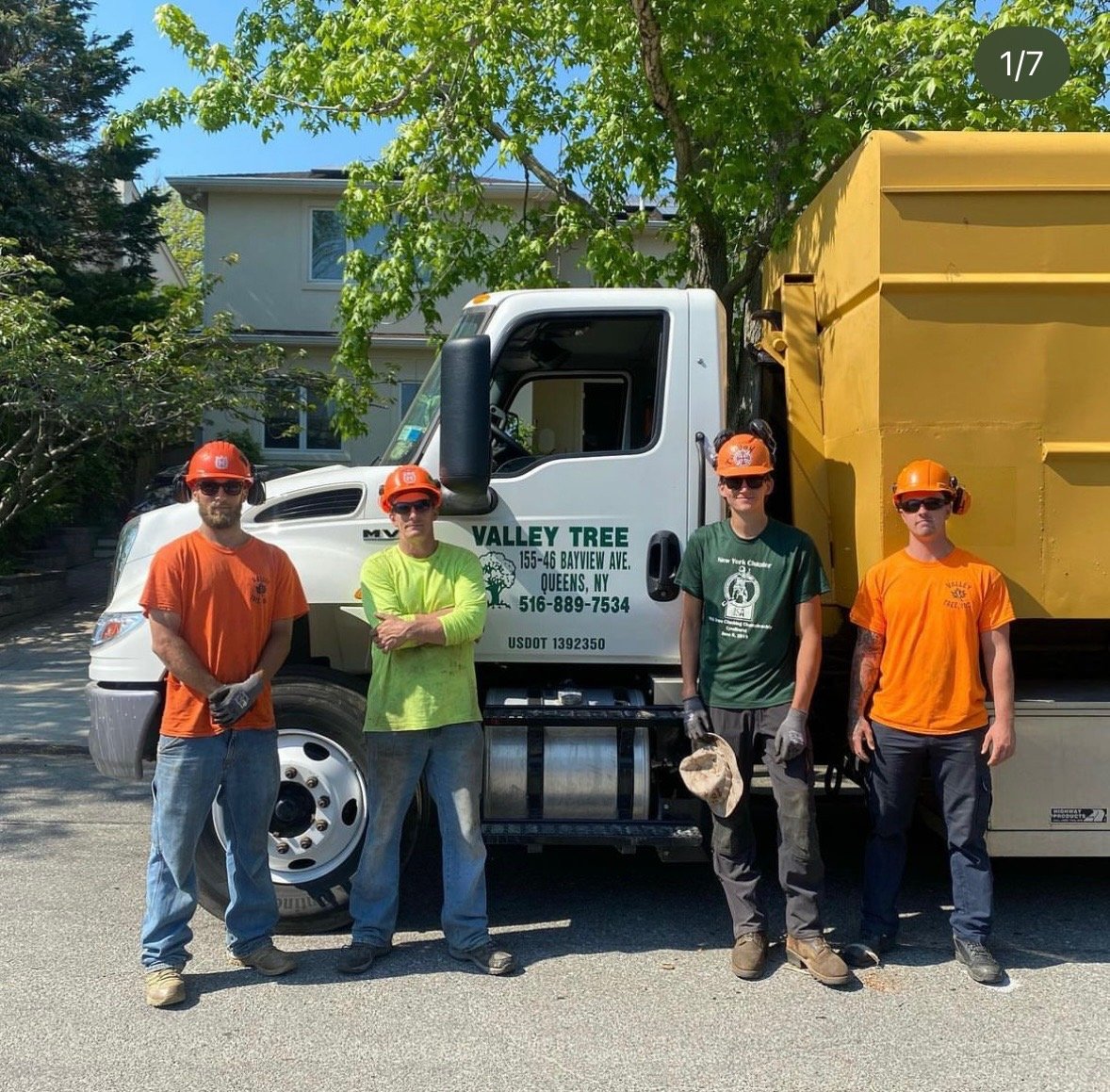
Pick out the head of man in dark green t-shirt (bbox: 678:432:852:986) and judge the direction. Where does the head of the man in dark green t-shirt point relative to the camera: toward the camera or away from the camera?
toward the camera

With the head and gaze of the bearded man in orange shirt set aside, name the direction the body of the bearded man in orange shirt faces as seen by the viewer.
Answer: toward the camera

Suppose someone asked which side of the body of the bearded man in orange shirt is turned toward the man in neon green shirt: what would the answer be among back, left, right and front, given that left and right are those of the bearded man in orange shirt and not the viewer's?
left

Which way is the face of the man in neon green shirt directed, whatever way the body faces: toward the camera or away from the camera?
toward the camera

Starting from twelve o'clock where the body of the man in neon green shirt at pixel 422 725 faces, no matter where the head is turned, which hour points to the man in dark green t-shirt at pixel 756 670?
The man in dark green t-shirt is roughly at 9 o'clock from the man in neon green shirt.

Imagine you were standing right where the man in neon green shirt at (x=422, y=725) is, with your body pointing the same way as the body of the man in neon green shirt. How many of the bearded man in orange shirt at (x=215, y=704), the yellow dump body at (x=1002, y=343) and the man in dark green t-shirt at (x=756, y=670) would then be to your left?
2

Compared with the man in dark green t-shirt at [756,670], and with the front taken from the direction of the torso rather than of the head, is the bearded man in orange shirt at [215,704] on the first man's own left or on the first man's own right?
on the first man's own right

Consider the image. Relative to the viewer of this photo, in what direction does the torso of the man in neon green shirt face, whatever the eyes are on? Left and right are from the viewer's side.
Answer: facing the viewer

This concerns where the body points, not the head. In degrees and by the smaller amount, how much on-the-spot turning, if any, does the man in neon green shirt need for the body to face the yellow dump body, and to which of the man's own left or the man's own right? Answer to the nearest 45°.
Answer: approximately 90° to the man's own left

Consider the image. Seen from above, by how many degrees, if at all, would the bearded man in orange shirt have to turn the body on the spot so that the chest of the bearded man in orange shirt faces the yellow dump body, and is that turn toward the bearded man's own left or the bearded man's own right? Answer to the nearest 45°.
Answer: approximately 90° to the bearded man's own left

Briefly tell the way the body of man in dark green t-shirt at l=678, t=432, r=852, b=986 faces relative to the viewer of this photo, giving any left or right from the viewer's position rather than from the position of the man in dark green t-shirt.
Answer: facing the viewer
